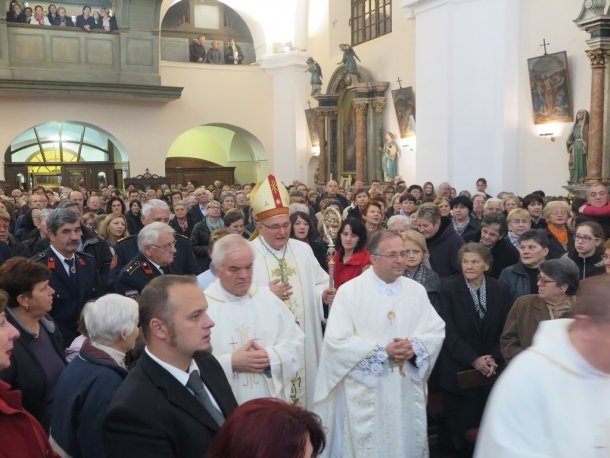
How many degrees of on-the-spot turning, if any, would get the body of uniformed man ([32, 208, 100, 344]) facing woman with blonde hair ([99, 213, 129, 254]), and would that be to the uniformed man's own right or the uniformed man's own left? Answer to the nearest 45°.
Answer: approximately 135° to the uniformed man's own left

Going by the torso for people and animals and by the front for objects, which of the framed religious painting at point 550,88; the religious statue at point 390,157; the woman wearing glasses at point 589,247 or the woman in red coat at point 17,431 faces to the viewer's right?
the woman in red coat

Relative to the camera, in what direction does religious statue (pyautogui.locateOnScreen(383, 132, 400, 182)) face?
facing the viewer and to the left of the viewer

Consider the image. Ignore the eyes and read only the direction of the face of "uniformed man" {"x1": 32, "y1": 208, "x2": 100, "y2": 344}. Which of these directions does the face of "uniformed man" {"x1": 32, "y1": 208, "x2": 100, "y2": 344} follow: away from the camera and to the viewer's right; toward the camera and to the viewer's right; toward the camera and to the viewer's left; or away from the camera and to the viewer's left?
toward the camera and to the viewer's right

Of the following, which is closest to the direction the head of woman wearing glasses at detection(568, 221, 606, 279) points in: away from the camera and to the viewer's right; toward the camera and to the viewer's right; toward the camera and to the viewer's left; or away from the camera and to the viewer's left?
toward the camera and to the viewer's left

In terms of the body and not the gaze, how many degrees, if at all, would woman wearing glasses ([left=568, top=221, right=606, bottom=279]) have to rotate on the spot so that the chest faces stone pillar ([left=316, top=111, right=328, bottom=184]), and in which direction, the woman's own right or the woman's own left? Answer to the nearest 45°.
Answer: approximately 90° to the woman's own right

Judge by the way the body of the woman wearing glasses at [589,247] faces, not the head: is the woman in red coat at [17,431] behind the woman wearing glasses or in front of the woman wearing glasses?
in front

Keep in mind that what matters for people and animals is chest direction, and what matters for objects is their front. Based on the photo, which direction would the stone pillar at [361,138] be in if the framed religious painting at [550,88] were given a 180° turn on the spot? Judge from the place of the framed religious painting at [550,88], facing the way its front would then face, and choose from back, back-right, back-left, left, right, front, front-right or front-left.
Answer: left

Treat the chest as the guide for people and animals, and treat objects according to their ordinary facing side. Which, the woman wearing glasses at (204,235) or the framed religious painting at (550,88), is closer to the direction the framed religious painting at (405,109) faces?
the woman wearing glasses
